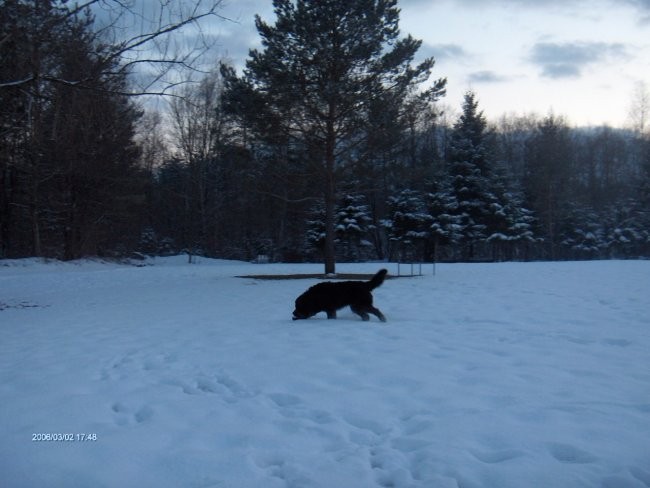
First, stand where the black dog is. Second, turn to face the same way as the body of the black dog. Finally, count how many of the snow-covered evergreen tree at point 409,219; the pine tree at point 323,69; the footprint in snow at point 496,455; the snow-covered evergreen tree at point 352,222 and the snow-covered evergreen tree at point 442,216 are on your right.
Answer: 4

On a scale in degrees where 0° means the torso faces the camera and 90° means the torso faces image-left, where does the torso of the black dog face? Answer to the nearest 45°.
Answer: approximately 90°

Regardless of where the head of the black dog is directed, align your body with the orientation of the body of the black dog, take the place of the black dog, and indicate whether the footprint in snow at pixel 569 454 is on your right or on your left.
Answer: on your left

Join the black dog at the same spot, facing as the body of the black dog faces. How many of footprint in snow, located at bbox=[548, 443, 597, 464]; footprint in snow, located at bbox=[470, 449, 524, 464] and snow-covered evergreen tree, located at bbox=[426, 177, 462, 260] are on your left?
2

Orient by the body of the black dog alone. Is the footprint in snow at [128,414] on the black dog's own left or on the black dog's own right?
on the black dog's own left

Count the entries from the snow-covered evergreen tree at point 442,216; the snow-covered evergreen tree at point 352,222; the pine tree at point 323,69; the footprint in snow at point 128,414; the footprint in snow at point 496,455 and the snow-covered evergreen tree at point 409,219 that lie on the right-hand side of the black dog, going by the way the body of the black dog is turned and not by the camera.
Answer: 4

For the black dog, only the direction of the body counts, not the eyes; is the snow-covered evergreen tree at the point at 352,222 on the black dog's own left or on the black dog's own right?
on the black dog's own right

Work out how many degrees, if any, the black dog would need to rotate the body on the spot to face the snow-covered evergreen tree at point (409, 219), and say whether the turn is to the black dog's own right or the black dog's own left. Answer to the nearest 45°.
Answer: approximately 90° to the black dog's own right

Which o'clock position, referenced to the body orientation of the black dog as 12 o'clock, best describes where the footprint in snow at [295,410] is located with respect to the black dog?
The footprint in snow is roughly at 9 o'clock from the black dog.

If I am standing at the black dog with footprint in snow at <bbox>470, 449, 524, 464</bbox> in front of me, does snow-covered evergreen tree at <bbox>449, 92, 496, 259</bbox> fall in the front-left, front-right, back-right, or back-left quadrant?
back-left

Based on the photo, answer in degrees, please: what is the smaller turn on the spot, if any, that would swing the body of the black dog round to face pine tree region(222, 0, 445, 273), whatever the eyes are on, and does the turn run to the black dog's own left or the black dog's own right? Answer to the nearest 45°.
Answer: approximately 90° to the black dog's own right

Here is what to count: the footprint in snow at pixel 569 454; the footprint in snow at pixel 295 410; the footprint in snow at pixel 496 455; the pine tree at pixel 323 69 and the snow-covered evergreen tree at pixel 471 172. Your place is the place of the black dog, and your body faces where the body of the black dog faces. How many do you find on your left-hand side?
3

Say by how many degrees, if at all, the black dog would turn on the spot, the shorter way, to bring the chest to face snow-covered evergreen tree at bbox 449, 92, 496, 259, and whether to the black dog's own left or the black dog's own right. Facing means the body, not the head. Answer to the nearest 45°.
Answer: approximately 90° to the black dog's own right
